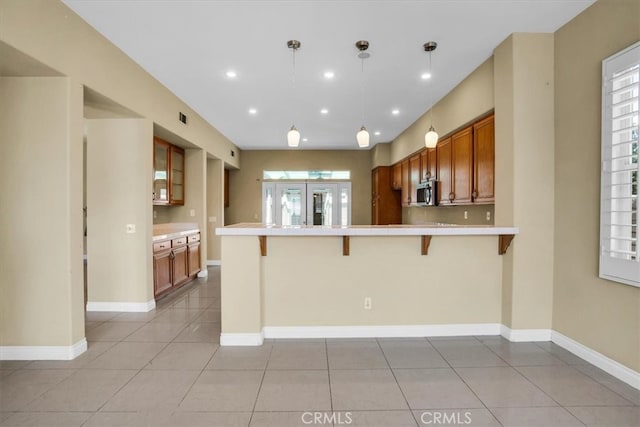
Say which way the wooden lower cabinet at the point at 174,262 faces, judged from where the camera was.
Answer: facing the viewer and to the right of the viewer

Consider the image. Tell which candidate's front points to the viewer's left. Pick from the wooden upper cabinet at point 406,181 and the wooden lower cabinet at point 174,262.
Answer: the wooden upper cabinet

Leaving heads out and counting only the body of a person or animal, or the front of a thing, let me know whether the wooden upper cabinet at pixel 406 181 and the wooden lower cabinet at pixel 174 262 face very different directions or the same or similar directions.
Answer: very different directions

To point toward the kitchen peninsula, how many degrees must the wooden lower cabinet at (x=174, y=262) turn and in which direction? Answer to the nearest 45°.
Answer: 0° — it already faces it

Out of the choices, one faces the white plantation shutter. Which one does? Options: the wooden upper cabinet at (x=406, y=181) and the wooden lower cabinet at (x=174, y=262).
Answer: the wooden lower cabinet

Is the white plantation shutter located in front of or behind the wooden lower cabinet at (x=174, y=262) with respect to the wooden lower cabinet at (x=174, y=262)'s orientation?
in front

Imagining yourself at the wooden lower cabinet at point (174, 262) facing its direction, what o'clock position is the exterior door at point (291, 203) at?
The exterior door is roughly at 9 o'clock from the wooden lower cabinet.

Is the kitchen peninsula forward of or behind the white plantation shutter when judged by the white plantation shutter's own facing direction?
forward

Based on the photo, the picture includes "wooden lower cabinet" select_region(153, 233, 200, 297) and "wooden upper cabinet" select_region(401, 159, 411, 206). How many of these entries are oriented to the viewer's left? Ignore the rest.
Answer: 1

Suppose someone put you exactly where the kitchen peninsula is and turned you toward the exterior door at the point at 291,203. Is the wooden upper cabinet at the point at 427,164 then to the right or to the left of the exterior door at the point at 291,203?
right

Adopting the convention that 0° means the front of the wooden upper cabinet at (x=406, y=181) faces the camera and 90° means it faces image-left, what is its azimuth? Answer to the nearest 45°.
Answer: approximately 90°

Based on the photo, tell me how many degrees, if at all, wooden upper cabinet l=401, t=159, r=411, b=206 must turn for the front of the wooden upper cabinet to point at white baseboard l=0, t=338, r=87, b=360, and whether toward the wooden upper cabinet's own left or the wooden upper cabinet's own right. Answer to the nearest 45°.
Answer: approximately 45° to the wooden upper cabinet's own left

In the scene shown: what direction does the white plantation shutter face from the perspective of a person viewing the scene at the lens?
facing the viewer and to the left of the viewer

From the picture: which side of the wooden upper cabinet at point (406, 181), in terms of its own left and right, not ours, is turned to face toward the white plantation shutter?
left

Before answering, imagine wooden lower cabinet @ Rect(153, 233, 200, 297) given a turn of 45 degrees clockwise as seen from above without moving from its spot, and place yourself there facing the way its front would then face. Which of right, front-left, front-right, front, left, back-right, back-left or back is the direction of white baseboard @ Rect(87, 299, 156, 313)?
front-right
